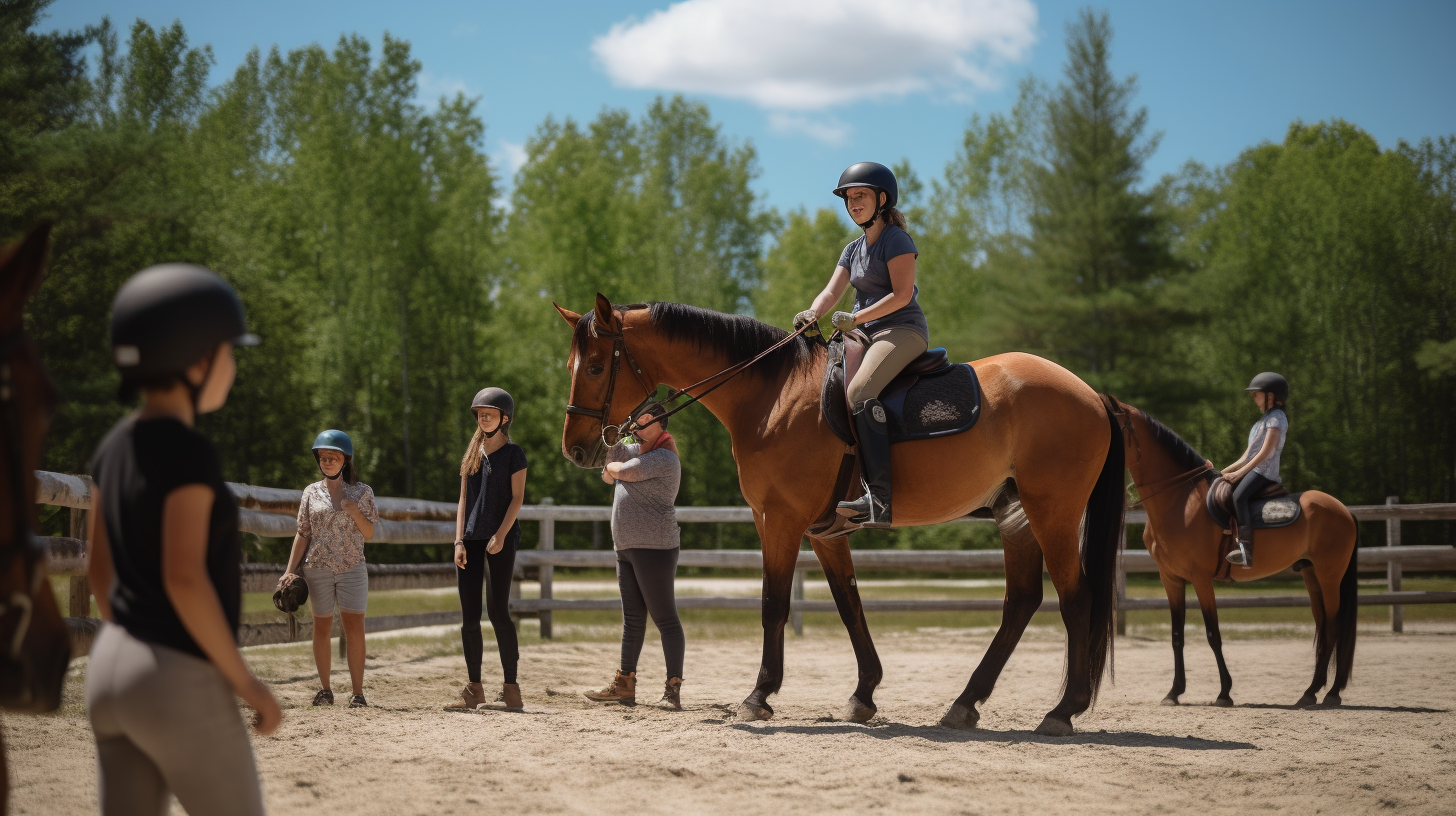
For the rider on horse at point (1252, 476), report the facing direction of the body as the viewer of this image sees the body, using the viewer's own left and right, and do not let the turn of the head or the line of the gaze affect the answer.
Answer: facing to the left of the viewer

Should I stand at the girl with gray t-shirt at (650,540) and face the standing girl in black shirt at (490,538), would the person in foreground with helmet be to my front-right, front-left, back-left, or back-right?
front-left

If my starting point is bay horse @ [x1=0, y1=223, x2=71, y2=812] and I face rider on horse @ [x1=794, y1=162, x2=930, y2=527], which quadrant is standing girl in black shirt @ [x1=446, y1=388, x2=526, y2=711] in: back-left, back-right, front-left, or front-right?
front-left

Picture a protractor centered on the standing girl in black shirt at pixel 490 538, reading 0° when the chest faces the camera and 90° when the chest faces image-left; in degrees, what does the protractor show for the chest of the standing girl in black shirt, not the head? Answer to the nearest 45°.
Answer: approximately 45°

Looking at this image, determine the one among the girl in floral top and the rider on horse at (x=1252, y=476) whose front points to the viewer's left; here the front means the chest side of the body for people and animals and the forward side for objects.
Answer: the rider on horse

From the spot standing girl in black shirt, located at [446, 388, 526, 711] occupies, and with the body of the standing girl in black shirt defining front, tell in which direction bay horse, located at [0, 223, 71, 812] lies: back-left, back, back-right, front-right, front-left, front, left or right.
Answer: front-left

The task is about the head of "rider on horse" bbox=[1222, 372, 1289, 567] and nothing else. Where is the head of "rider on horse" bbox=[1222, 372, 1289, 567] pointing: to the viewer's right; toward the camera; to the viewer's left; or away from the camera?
to the viewer's left

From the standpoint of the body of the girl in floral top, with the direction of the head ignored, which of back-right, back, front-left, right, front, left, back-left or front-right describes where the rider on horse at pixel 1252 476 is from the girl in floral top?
left

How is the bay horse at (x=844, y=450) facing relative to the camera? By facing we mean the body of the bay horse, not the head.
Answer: to the viewer's left

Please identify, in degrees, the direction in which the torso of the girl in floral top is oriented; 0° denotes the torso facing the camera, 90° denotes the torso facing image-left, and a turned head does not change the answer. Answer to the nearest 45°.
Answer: approximately 0°

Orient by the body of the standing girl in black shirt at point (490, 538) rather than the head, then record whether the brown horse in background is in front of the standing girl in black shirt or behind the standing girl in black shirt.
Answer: behind

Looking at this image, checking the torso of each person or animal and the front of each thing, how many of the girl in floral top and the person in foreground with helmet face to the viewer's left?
0

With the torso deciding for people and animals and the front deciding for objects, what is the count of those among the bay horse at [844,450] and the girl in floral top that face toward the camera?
1

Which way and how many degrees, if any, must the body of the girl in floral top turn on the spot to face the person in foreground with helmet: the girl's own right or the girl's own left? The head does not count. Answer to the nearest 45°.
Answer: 0° — they already face them

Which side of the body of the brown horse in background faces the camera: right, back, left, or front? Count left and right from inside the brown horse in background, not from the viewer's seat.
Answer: left

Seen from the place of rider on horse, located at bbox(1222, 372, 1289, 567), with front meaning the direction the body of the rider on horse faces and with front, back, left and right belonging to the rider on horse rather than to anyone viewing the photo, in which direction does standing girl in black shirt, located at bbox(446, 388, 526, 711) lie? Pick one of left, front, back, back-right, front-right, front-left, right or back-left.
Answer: front-left
